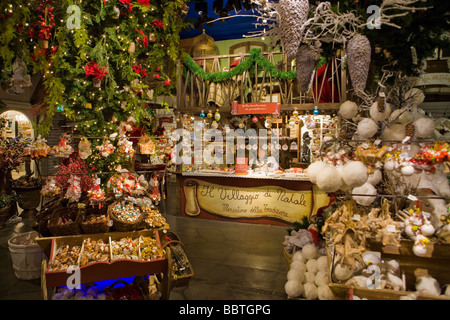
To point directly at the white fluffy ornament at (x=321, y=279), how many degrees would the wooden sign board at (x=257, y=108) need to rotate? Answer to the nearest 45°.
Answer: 0° — it already faces it

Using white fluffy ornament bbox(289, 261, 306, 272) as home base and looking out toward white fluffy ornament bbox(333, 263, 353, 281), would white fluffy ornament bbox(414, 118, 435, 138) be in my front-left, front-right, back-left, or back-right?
front-left

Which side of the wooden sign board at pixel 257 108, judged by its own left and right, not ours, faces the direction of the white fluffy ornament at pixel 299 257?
front

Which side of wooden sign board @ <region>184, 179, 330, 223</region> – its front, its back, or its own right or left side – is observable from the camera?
front

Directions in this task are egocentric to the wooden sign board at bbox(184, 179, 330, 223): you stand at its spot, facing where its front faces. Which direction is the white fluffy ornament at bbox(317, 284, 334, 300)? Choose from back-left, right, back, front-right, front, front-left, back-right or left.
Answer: front

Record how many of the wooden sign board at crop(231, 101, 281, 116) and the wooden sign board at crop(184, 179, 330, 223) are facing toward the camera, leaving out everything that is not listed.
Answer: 2

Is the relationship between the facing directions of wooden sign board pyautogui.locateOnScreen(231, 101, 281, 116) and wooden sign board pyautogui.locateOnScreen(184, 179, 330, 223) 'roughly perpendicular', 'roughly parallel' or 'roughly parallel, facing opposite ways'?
roughly parallel

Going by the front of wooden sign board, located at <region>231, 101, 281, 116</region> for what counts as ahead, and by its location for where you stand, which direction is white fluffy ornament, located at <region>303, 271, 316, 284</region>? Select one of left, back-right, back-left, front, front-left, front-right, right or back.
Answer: front

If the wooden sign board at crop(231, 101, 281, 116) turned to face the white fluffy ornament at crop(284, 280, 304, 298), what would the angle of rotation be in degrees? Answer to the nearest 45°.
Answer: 0° — it already faces it

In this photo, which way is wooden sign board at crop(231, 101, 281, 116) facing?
toward the camera
